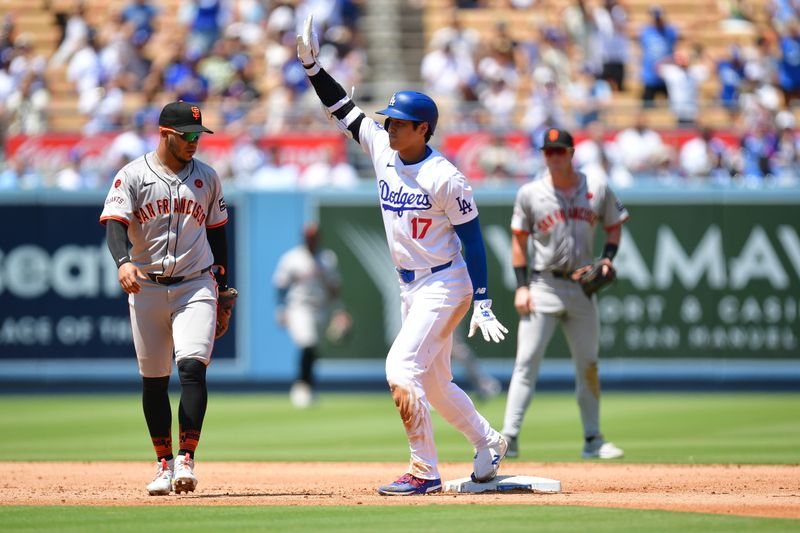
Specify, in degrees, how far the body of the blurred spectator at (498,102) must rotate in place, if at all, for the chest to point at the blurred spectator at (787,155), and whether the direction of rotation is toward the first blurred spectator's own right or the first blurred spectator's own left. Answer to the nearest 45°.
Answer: approximately 90° to the first blurred spectator's own left

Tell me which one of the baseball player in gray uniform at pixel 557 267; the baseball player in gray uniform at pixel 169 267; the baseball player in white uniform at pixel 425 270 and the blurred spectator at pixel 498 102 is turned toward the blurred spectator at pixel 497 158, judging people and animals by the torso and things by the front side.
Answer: the blurred spectator at pixel 498 102

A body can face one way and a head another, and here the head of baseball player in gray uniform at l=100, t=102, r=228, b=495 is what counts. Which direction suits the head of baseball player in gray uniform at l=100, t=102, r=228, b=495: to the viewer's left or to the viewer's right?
to the viewer's right

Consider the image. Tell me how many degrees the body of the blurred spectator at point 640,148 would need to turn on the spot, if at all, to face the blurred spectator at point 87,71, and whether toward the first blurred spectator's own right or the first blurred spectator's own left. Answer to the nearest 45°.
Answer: approximately 90° to the first blurred spectator's own right

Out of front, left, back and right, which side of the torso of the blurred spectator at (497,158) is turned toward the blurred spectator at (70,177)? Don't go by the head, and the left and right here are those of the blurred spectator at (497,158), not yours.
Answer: right
